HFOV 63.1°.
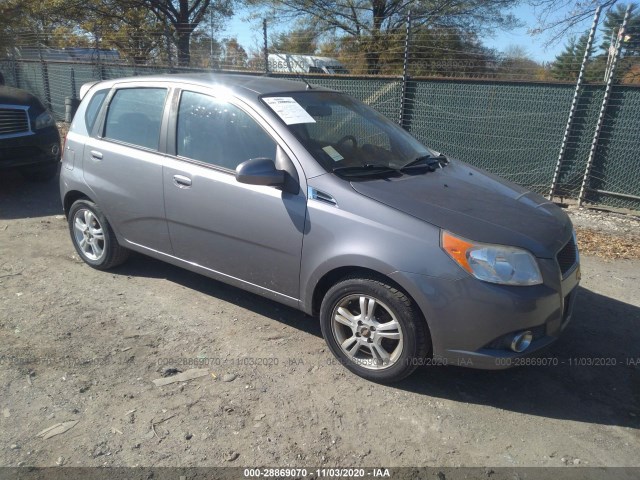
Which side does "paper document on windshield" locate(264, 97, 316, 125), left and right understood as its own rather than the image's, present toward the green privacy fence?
left

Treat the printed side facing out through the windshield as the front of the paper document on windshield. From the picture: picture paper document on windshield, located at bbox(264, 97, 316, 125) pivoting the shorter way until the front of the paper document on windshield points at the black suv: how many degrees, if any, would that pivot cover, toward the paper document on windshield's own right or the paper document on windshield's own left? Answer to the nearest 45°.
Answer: approximately 180°

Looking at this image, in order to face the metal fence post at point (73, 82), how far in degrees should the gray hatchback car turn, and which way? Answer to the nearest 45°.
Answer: approximately 180°

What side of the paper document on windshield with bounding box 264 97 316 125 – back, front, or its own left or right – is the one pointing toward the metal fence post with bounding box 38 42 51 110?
back

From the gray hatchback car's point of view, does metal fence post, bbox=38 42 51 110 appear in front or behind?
behind

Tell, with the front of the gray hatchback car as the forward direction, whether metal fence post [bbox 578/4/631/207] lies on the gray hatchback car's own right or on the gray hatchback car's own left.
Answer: on the gray hatchback car's own left

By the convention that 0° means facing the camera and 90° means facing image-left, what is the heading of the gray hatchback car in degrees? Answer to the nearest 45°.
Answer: approximately 315°

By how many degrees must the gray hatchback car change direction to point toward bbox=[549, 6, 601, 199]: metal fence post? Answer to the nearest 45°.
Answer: approximately 90° to its left

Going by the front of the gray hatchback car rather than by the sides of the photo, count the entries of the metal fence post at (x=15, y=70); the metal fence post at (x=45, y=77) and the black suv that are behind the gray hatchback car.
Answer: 3

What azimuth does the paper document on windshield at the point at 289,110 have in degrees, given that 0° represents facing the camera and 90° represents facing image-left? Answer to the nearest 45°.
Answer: approximately 315°

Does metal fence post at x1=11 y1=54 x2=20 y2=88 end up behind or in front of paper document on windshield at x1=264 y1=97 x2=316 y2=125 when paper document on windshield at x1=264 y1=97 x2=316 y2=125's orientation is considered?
behind

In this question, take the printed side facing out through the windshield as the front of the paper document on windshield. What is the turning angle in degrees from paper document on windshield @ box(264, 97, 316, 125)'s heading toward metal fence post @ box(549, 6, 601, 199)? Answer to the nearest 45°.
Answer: approximately 90° to its left
